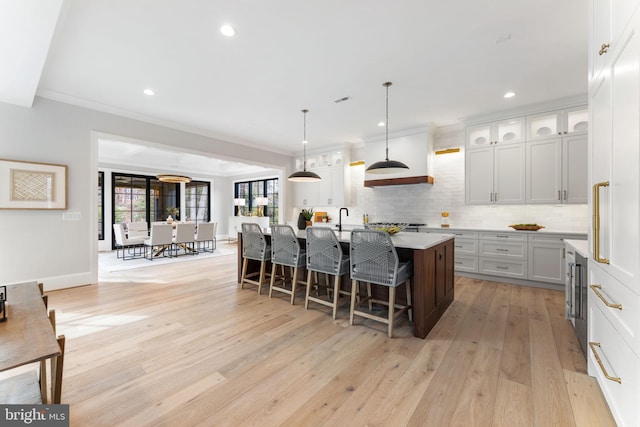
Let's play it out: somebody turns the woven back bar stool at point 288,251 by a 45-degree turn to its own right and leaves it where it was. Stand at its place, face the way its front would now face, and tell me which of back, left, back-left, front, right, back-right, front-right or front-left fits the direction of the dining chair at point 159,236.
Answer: back-left

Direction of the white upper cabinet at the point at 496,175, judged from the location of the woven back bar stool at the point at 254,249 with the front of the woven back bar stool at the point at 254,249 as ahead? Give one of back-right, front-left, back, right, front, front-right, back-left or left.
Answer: front-right

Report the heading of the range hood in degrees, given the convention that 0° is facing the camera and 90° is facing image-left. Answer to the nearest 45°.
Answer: approximately 45°

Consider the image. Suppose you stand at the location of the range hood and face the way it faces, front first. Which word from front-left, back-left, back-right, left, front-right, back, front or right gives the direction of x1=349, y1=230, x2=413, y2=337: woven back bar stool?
front-left

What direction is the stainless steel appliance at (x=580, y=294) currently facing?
to the viewer's left

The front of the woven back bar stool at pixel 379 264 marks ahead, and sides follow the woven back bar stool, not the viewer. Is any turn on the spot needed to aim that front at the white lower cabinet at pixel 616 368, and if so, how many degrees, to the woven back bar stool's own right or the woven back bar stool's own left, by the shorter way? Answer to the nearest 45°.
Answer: approximately 90° to the woven back bar stool's own right

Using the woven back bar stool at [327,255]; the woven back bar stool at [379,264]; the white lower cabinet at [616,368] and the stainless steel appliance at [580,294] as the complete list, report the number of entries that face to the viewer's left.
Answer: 2

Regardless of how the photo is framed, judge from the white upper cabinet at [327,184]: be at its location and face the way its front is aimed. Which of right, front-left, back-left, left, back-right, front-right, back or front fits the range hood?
left

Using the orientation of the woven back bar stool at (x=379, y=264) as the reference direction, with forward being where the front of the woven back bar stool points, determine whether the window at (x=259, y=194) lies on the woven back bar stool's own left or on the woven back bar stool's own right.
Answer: on the woven back bar stool's own left

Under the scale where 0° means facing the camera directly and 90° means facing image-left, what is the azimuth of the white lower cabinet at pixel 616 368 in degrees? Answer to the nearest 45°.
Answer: approximately 90°

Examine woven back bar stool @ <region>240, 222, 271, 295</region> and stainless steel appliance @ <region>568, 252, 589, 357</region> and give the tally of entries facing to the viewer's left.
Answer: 1

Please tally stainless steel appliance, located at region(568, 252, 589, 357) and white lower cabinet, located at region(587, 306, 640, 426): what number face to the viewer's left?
2

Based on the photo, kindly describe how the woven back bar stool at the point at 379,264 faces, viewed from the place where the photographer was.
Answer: facing away from the viewer and to the right of the viewer

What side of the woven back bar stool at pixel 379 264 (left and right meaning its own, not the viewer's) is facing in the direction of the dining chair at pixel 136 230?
left

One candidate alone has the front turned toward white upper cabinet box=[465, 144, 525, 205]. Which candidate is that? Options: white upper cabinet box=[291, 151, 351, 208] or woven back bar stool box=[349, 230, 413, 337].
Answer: the woven back bar stool

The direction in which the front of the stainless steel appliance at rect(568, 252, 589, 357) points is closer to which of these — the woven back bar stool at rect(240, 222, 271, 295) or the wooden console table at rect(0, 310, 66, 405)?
the woven back bar stool
